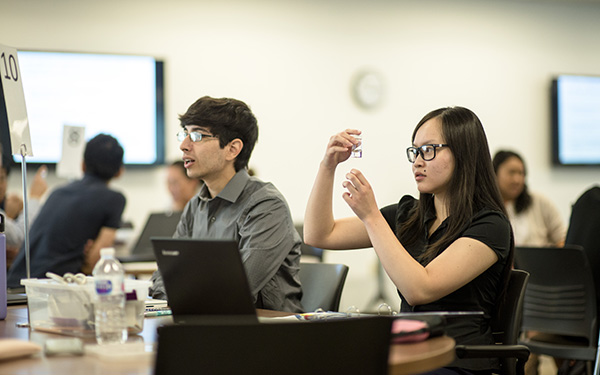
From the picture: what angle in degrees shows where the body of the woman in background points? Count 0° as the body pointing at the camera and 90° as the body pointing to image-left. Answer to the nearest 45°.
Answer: approximately 45°

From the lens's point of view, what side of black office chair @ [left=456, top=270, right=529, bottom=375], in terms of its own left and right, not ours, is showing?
left

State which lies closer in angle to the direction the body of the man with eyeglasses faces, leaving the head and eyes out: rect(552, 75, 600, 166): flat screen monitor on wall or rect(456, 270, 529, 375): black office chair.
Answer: the black office chair

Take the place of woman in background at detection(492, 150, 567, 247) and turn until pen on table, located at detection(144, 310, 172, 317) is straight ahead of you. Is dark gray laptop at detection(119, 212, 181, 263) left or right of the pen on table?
right
